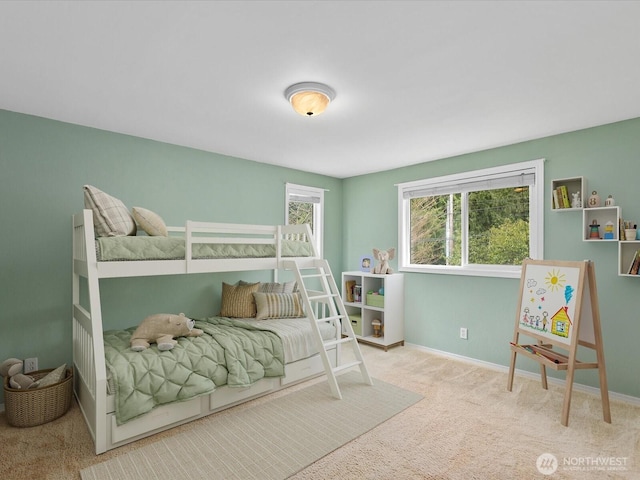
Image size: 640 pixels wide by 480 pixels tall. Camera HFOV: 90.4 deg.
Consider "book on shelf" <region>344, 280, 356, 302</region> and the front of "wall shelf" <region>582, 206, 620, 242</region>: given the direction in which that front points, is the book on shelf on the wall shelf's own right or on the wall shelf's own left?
on the wall shelf's own right

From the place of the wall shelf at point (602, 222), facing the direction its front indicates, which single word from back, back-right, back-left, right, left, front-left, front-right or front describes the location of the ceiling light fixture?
front-right

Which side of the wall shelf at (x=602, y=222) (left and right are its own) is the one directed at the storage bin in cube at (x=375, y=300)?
right

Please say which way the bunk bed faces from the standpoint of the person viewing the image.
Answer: facing the viewer and to the left of the viewer

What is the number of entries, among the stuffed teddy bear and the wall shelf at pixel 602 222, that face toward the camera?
1

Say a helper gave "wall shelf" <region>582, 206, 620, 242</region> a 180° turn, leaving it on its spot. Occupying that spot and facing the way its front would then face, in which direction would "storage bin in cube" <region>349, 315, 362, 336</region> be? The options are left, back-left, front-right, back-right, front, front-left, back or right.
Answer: left

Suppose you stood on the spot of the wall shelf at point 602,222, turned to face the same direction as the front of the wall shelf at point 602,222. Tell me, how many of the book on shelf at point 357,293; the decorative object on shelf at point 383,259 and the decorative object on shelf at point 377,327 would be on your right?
3

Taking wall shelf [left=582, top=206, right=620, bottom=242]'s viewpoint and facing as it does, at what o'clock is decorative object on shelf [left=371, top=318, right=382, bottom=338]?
The decorative object on shelf is roughly at 3 o'clock from the wall shelf.

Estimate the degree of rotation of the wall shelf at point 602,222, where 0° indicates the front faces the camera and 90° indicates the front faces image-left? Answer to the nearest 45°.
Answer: approximately 0°
